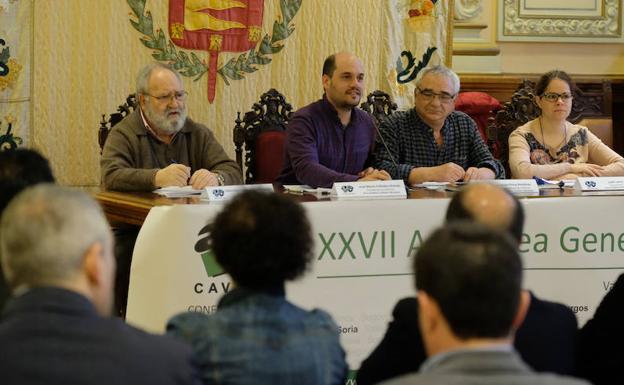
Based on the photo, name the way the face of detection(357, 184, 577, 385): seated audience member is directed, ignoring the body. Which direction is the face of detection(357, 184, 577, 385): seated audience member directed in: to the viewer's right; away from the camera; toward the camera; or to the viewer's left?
away from the camera

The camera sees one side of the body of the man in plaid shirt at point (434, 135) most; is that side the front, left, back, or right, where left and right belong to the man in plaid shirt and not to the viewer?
front

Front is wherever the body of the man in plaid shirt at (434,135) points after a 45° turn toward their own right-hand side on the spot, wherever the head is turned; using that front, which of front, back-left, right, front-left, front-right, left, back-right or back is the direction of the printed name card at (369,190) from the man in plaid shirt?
front-left

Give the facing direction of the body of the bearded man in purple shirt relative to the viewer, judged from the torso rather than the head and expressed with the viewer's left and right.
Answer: facing the viewer and to the right of the viewer

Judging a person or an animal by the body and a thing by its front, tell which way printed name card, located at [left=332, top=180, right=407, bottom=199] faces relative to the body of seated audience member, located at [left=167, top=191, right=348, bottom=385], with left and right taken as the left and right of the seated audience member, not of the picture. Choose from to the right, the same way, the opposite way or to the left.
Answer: the opposite way

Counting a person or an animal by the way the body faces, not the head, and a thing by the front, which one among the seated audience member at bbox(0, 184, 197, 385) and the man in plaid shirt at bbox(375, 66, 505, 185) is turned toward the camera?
the man in plaid shirt

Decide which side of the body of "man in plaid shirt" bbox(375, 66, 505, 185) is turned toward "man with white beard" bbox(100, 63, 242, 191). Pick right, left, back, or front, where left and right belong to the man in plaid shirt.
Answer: right

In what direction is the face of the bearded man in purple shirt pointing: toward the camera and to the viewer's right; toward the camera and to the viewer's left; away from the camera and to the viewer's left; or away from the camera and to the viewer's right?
toward the camera and to the viewer's right

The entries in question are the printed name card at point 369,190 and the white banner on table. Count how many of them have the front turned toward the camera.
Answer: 2

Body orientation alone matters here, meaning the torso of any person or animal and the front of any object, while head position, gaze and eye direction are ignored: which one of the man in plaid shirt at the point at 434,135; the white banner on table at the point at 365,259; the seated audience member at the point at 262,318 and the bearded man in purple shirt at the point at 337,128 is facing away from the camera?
the seated audience member

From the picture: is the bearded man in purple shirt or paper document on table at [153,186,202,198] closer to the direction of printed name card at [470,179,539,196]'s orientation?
the paper document on table

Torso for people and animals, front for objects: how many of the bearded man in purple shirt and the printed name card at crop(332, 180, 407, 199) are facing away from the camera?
0

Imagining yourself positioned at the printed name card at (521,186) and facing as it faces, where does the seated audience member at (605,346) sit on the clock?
The seated audience member is roughly at 12 o'clock from the printed name card.

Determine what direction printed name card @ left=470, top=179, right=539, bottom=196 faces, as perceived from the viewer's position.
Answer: facing the viewer

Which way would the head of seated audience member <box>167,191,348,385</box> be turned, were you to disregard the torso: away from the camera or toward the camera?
away from the camera

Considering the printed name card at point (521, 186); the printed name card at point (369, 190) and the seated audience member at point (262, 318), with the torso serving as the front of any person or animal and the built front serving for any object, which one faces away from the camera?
the seated audience member

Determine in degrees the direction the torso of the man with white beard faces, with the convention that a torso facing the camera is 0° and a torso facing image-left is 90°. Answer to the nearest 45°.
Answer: approximately 315°
